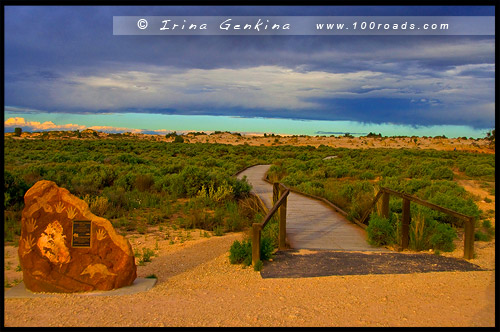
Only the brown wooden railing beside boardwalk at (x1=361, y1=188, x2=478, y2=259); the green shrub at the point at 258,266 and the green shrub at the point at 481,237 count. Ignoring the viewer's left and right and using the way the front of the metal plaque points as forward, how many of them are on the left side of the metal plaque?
3

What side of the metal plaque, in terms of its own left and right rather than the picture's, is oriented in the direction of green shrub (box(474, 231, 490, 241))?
left

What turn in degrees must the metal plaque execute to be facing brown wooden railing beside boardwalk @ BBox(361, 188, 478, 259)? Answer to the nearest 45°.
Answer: approximately 90° to its left

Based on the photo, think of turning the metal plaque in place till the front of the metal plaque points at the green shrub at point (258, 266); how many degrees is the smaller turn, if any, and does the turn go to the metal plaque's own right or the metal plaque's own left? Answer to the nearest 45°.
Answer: approximately 90° to the metal plaque's own left

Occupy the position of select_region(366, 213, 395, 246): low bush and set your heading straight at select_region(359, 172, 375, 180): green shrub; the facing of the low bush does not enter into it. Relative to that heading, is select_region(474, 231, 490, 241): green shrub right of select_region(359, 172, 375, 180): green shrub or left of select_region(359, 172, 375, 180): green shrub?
right

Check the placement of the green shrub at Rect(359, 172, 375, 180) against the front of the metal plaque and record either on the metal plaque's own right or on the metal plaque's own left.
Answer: on the metal plaque's own left

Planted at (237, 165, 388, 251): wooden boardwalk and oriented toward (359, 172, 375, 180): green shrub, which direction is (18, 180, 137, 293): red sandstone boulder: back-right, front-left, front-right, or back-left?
back-left

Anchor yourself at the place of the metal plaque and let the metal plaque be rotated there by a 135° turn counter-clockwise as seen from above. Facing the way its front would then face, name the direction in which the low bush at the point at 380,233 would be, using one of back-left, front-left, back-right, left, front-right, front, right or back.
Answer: front-right

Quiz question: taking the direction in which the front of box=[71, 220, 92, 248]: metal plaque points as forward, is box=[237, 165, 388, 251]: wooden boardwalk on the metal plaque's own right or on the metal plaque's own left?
on the metal plaque's own left

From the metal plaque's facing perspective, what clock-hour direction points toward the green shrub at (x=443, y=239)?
The green shrub is roughly at 9 o'clock from the metal plaque.

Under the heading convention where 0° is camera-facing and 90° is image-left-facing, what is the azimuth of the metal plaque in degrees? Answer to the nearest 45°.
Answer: approximately 0°
